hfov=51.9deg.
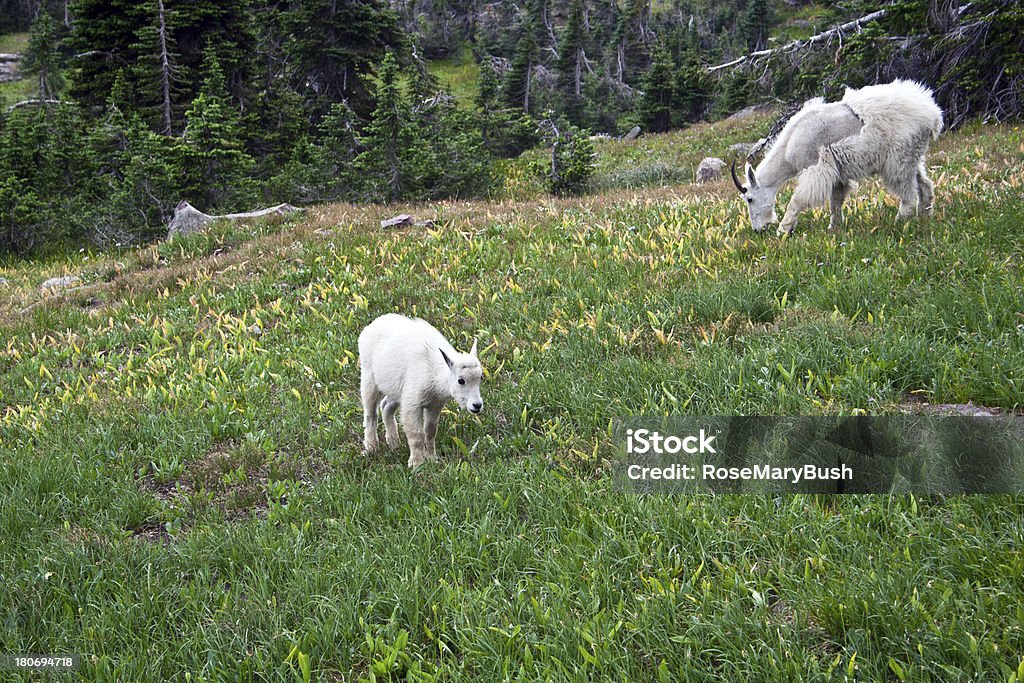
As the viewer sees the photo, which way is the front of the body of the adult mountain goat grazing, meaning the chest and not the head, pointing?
to the viewer's left

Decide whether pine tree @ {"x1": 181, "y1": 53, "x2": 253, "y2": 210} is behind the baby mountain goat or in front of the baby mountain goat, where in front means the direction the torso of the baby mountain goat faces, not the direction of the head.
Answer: behind

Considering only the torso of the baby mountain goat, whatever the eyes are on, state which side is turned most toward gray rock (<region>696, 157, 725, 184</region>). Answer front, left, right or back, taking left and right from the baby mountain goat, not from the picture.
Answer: left

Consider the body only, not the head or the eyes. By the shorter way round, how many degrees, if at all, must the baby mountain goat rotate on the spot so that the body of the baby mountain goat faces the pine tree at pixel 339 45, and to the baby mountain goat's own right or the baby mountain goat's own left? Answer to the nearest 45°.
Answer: approximately 135° to the baby mountain goat's own left

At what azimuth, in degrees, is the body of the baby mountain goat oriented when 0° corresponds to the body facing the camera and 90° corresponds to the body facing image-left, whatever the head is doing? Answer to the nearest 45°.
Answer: approximately 315°

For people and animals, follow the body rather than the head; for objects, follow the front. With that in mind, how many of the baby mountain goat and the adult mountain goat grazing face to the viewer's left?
1

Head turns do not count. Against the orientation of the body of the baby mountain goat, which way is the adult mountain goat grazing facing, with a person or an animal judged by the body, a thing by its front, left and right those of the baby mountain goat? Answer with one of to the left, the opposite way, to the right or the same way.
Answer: the opposite way

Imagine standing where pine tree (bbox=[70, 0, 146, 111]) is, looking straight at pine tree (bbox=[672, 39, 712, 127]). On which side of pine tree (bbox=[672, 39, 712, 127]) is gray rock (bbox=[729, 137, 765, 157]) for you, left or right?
right

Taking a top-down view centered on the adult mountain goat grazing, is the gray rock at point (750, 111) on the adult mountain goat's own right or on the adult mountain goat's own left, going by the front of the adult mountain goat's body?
on the adult mountain goat's own right

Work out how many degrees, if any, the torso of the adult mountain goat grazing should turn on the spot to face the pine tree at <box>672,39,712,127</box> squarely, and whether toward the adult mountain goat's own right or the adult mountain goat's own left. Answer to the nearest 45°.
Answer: approximately 90° to the adult mountain goat's own right

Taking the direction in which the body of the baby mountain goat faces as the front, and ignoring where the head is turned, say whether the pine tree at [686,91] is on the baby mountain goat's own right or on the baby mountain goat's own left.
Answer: on the baby mountain goat's own left

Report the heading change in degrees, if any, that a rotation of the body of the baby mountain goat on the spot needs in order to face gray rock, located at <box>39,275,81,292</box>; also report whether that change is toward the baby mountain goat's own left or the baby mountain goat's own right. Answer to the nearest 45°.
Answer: approximately 180°
